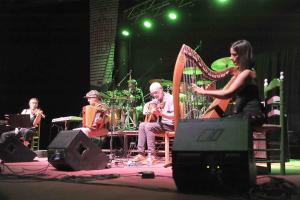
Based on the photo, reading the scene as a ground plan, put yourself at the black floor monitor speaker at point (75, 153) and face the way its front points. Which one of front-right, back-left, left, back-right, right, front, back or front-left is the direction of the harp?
right

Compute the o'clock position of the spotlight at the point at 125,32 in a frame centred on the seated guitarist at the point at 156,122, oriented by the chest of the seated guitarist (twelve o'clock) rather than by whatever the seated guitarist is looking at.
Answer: The spotlight is roughly at 4 o'clock from the seated guitarist.

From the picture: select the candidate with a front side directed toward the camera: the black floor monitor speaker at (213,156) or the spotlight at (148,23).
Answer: the spotlight

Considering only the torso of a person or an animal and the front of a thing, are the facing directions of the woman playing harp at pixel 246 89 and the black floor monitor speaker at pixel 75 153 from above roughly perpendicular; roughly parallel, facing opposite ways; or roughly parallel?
roughly perpendicular

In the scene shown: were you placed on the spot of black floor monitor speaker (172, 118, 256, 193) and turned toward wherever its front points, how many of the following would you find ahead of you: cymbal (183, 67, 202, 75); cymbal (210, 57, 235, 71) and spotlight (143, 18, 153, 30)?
3

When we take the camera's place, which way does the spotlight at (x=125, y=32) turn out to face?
facing the viewer

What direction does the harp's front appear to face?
to the viewer's left

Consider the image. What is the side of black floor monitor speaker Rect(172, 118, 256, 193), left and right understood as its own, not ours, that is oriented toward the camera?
back

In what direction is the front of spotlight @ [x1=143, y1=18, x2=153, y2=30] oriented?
toward the camera

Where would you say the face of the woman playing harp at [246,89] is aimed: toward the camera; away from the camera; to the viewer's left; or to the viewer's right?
to the viewer's left

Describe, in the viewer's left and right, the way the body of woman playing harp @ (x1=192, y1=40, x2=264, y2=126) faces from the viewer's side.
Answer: facing to the left of the viewer

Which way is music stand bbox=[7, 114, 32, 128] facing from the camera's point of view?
away from the camera
